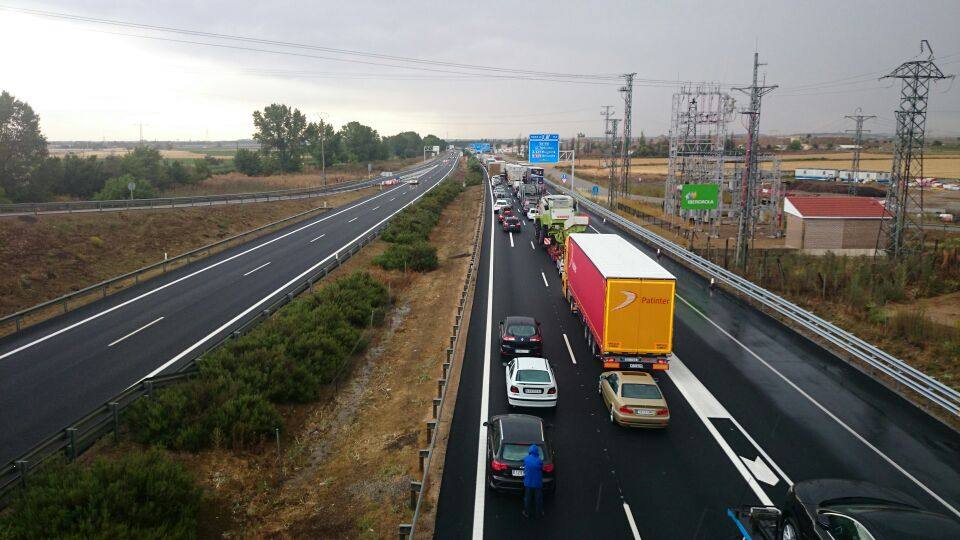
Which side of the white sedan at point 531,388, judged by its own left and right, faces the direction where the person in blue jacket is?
back

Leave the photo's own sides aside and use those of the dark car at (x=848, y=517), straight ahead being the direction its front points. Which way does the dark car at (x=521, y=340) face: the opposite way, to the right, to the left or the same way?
the same way

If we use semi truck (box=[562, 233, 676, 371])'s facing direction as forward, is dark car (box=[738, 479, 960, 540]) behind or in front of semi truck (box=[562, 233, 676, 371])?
behind

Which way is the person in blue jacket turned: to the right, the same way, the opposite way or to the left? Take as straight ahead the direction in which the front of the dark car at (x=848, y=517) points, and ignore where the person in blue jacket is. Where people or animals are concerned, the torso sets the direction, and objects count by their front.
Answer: the same way

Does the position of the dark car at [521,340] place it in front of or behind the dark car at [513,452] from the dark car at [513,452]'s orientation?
in front

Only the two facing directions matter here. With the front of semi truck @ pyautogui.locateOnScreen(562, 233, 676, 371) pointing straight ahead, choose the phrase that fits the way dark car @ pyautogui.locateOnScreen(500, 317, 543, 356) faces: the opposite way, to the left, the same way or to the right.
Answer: the same way

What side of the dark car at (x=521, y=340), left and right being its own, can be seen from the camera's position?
back

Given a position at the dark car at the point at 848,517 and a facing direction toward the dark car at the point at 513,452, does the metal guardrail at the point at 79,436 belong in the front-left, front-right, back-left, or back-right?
front-left

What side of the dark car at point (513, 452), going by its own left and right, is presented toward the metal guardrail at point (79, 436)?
left

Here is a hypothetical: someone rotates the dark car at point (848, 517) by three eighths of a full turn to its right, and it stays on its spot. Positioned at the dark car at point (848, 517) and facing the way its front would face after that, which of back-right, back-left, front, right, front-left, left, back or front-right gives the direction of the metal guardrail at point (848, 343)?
left

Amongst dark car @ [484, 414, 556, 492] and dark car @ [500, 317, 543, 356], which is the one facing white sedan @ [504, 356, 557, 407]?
dark car @ [484, 414, 556, 492]

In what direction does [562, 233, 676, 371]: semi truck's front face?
away from the camera

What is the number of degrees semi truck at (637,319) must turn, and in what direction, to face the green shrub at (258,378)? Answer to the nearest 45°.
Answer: approximately 90° to its left

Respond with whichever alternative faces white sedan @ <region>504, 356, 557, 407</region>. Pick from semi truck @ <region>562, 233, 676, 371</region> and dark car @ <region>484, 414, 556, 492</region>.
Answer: the dark car

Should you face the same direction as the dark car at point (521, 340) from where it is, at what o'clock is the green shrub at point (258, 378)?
The green shrub is roughly at 8 o'clock from the dark car.

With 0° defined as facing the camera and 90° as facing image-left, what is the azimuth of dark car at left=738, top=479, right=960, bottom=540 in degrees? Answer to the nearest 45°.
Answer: approximately 135°

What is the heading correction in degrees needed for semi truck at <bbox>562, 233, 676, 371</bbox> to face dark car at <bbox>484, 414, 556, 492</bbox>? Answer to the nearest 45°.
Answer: approximately 180°

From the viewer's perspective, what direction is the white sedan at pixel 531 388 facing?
away from the camera
